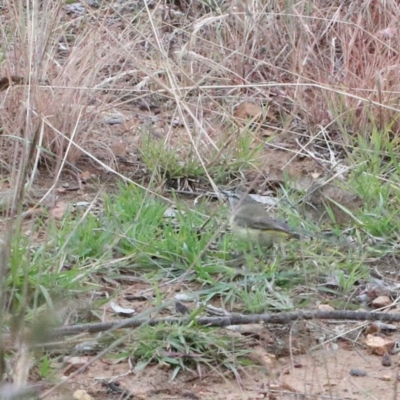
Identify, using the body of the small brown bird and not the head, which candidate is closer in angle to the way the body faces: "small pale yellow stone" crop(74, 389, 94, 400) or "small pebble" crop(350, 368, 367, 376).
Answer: the small pale yellow stone

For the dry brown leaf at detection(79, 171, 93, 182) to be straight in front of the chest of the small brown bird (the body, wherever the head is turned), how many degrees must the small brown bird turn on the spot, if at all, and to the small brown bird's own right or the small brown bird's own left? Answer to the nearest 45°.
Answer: approximately 45° to the small brown bird's own right

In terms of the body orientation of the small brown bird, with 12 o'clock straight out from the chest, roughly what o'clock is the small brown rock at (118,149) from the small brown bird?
The small brown rock is roughly at 2 o'clock from the small brown bird.

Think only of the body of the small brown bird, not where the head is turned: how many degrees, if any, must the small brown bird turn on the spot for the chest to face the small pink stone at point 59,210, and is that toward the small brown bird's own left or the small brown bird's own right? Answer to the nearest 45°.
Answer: approximately 45° to the small brown bird's own right

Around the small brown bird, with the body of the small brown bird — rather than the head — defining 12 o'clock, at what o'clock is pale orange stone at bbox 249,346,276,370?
The pale orange stone is roughly at 9 o'clock from the small brown bird.

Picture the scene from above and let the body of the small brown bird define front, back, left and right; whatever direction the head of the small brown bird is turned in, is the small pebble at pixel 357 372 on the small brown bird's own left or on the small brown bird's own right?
on the small brown bird's own left

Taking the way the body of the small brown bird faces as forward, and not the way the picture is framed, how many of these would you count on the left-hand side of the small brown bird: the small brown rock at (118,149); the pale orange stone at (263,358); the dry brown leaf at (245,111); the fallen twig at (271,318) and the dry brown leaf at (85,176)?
2

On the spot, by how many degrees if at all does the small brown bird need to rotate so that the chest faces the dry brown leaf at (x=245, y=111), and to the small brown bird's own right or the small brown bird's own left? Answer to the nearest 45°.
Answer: approximately 90° to the small brown bird's own right

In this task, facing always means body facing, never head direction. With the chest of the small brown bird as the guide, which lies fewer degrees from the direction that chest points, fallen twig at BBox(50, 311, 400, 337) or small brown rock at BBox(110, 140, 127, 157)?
the small brown rock

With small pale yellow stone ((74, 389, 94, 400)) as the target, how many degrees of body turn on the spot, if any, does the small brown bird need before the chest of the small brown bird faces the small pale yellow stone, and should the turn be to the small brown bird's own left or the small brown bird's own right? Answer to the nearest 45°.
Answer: approximately 45° to the small brown bird's own left

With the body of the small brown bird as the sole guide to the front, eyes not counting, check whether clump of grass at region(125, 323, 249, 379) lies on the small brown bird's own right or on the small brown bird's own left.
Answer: on the small brown bird's own left

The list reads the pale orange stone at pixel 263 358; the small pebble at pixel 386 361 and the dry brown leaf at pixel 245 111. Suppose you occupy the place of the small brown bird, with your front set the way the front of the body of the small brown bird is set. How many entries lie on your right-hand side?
1

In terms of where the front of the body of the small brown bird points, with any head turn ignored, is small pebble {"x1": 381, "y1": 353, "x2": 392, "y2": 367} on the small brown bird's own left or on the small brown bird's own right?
on the small brown bird's own left

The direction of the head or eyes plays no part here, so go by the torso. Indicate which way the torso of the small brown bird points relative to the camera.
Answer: to the viewer's left
